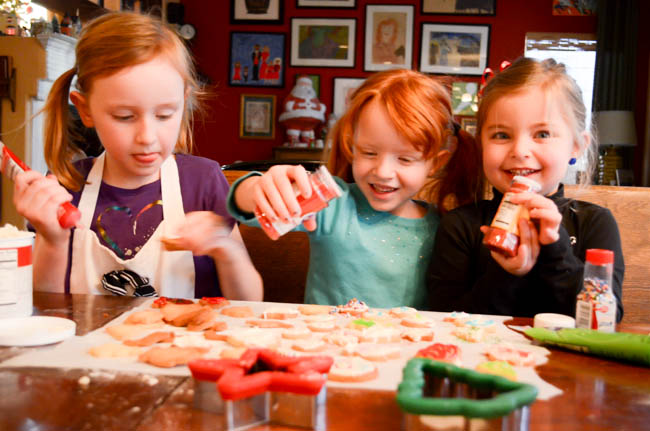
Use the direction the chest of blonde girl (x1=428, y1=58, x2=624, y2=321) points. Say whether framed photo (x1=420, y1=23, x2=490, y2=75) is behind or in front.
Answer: behind

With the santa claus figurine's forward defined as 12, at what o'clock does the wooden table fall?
The wooden table is roughly at 12 o'clock from the santa claus figurine.

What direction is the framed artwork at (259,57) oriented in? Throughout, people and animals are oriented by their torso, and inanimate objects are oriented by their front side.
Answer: toward the camera

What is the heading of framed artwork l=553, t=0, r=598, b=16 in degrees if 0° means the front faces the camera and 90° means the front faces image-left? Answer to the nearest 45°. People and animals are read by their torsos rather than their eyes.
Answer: approximately 0°

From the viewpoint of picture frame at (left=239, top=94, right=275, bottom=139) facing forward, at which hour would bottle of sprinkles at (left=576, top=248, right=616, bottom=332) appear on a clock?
The bottle of sprinkles is roughly at 12 o'clock from the picture frame.

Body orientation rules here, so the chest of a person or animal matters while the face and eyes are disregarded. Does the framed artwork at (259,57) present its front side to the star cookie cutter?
yes

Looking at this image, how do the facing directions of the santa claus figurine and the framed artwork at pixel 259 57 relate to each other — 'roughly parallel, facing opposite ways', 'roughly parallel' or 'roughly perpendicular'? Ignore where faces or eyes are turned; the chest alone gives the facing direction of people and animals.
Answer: roughly parallel

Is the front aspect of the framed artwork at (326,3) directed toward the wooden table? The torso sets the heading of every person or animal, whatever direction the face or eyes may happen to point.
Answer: yes

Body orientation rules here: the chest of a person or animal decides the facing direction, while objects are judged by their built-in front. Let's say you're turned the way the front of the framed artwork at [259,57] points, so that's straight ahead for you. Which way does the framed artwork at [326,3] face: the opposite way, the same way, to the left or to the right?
the same way

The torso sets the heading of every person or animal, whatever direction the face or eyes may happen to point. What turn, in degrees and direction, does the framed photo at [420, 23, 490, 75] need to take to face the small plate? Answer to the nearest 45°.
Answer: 0° — it already faces it

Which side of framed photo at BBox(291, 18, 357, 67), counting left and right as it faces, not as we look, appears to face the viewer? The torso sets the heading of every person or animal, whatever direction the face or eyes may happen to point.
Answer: front

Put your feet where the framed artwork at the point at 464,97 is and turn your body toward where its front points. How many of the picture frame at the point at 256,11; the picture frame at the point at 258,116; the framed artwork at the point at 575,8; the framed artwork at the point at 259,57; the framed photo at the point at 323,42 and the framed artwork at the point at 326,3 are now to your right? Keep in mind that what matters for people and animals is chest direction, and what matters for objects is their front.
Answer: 5

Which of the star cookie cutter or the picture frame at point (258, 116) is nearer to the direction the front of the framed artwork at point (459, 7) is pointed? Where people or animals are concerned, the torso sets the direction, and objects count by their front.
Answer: the star cookie cutter

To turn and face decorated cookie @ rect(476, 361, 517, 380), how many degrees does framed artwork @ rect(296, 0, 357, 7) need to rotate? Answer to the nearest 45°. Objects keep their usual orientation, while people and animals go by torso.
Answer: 0° — it already faces it

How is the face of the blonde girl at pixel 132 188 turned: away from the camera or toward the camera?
toward the camera

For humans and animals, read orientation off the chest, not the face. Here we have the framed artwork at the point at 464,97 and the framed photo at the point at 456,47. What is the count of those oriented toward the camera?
2

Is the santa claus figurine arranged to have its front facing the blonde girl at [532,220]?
yes

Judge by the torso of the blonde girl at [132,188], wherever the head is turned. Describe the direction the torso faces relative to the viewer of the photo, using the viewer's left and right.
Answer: facing the viewer

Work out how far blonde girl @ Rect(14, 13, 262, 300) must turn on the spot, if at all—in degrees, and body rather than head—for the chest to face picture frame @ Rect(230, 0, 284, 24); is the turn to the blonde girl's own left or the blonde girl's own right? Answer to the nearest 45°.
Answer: approximately 180°

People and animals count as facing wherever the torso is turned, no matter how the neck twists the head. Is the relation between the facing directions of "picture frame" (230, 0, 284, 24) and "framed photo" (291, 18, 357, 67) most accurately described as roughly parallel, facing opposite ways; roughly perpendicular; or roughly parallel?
roughly parallel
